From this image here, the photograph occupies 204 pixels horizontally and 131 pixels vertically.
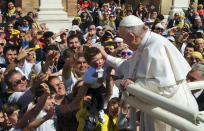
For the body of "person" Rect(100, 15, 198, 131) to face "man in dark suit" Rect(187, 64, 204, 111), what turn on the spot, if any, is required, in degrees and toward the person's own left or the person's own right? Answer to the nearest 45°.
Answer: approximately 135° to the person's own right

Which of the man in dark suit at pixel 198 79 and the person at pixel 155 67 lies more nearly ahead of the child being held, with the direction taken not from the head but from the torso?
the person

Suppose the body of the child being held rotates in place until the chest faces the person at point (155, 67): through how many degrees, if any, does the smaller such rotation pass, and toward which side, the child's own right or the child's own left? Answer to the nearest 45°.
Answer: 0° — they already face them

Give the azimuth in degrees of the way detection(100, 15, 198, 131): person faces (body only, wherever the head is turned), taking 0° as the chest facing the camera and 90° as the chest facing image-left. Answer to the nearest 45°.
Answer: approximately 90°

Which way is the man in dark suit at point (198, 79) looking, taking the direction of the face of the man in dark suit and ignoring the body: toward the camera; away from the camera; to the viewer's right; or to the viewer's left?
to the viewer's left

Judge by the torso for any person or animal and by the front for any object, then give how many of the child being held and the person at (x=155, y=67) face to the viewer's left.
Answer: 1

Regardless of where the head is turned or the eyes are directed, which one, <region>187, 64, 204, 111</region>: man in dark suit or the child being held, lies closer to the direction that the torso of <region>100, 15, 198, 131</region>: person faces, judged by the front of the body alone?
the child being held

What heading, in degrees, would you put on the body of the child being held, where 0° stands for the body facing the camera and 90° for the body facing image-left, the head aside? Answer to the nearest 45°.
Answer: approximately 315°

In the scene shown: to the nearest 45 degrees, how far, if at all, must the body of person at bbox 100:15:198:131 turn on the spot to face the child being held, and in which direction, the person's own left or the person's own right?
approximately 45° to the person's own right

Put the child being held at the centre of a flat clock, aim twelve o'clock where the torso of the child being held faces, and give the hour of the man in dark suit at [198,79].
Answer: The man in dark suit is roughly at 10 o'clock from the child being held.

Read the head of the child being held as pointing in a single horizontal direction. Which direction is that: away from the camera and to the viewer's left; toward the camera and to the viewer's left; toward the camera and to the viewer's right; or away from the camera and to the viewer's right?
toward the camera and to the viewer's right
